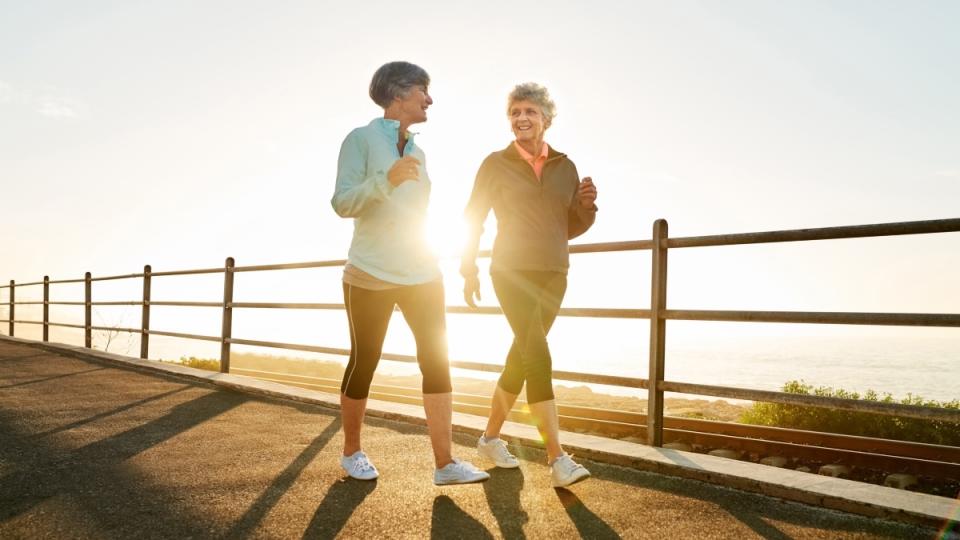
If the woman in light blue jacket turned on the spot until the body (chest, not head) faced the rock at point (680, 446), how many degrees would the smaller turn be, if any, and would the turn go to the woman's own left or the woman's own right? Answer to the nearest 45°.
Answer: approximately 90° to the woman's own left

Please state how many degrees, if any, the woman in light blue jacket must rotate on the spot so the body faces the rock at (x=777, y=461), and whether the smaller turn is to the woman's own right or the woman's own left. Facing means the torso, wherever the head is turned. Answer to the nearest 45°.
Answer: approximately 90° to the woman's own left

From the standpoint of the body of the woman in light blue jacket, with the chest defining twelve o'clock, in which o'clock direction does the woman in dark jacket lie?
The woman in dark jacket is roughly at 10 o'clock from the woman in light blue jacket.

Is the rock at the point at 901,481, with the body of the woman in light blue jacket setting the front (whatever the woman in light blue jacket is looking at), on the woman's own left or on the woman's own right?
on the woman's own left

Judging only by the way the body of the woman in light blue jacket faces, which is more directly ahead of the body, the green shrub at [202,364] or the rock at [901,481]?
the rock

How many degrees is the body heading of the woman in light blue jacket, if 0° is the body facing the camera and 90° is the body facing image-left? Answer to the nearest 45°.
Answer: approximately 315°
